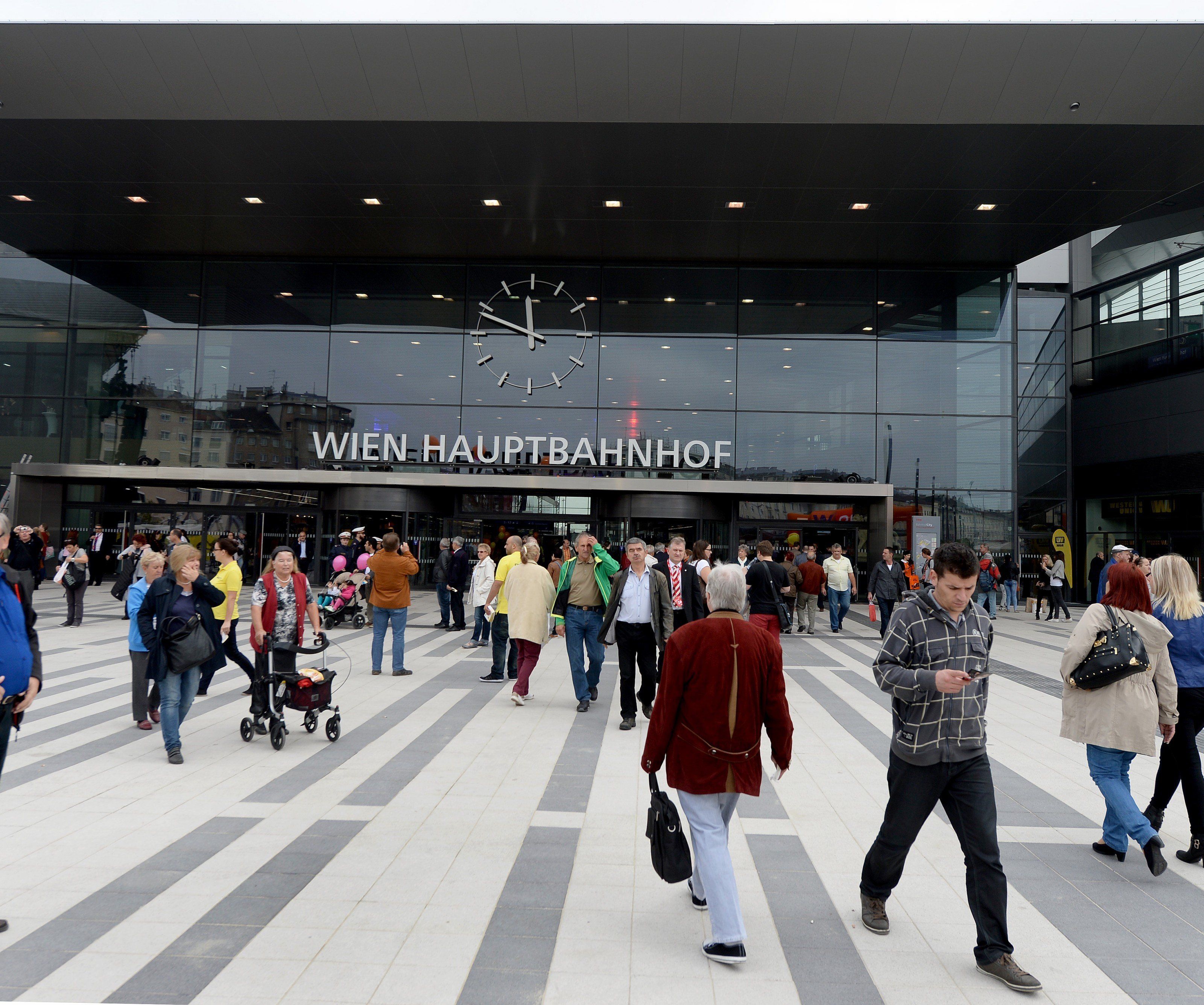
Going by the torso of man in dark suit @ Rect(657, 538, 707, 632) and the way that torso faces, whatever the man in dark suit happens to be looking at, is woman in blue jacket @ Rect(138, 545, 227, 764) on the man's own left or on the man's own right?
on the man's own right

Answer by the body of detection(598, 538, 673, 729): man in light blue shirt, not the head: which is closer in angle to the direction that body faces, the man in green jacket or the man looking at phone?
the man looking at phone

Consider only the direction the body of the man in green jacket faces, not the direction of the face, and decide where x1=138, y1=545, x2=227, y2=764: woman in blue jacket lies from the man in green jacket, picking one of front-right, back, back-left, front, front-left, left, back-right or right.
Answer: front-right

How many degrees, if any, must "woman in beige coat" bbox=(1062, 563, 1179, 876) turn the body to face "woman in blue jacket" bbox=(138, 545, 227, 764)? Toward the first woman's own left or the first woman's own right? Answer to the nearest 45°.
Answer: approximately 45° to the first woman's own left

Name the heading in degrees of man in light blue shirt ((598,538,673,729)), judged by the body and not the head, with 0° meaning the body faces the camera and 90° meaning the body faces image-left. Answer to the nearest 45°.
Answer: approximately 0°

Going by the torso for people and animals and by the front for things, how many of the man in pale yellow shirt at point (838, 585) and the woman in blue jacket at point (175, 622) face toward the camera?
2

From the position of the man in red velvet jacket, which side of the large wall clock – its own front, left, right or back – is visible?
front

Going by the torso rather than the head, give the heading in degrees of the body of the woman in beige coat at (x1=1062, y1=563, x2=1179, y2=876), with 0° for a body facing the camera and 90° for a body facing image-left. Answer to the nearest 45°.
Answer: approximately 135°

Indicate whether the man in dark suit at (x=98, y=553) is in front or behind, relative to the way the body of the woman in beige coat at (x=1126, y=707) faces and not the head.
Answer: in front

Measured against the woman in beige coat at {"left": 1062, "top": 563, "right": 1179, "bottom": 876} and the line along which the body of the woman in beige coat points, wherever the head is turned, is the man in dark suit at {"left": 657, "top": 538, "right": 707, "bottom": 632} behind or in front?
in front

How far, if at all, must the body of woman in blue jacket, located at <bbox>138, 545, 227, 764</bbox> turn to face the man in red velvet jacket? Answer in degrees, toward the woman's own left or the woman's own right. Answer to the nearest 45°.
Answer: approximately 45° to the woman's own left
